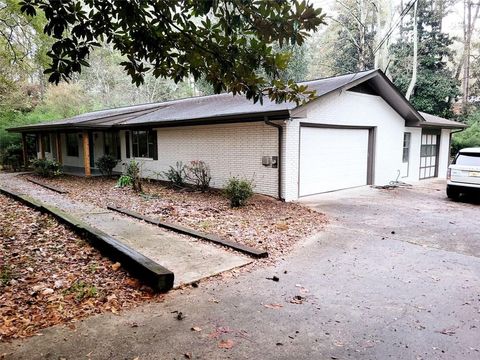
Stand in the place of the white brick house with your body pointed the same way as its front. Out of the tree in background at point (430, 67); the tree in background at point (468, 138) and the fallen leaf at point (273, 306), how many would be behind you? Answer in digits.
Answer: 2

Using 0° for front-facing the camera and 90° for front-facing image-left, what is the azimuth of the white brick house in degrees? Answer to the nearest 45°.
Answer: approximately 45°

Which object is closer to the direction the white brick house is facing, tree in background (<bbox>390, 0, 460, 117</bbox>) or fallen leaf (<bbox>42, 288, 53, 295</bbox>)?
the fallen leaf

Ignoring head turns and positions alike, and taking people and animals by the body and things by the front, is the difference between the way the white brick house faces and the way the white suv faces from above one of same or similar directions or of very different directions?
very different directions

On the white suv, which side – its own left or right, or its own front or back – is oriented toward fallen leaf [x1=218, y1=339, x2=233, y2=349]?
back

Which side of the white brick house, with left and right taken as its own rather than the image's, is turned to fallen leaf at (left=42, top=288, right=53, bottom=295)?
front

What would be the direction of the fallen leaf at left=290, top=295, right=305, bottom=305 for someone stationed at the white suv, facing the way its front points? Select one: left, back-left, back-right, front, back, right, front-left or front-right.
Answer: back

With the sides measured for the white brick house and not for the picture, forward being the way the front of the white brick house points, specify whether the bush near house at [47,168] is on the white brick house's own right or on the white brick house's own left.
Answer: on the white brick house's own right

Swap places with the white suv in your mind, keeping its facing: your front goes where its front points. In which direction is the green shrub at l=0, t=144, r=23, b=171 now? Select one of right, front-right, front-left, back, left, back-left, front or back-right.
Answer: left

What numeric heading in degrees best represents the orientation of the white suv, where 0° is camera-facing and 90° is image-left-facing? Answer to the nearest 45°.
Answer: approximately 180°

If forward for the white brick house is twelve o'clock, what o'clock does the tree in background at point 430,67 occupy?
The tree in background is roughly at 6 o'clock from the white brick house.

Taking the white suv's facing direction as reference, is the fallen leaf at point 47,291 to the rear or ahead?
to the rear

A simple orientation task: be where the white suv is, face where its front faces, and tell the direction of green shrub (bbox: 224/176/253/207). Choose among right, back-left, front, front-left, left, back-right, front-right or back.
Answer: back-left

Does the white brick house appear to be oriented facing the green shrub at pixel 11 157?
no

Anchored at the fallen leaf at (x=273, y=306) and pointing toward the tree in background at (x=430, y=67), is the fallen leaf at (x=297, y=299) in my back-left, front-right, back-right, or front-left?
front-right

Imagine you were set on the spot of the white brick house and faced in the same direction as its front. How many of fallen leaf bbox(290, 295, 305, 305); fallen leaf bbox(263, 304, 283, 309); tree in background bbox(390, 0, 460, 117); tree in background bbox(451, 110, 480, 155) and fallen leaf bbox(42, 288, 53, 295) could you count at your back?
2

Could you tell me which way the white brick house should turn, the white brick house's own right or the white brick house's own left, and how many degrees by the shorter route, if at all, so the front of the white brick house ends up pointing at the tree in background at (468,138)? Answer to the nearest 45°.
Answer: approximately 180°
